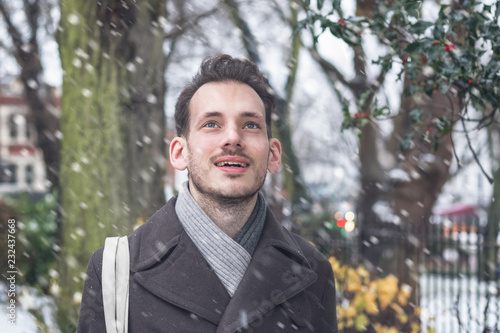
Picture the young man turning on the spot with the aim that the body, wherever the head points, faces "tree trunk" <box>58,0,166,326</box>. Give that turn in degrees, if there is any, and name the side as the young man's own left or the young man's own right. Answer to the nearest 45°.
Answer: approximately 180°

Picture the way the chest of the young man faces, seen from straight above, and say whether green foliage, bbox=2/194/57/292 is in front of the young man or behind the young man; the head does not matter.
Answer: behind

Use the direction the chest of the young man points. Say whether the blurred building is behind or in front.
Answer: behind

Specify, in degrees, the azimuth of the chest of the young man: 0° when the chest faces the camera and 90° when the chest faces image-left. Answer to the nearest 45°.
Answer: approximately 0°
